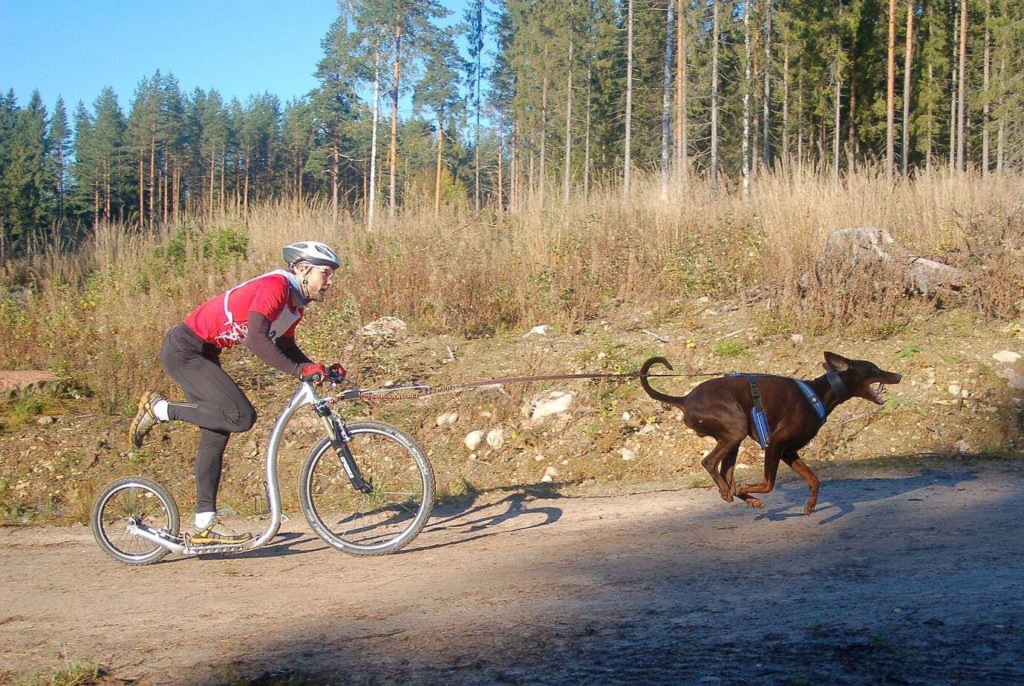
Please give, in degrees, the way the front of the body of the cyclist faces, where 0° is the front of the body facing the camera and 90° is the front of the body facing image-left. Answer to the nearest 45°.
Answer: approximately 270°

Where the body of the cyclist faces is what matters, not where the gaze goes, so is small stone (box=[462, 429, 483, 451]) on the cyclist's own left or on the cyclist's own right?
on the cyclist's own left

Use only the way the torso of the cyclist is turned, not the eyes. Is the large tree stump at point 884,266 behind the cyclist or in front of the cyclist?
in front

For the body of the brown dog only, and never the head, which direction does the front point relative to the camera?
to the viewer's right

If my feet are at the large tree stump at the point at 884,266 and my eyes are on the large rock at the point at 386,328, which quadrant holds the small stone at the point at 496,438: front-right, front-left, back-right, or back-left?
front-left

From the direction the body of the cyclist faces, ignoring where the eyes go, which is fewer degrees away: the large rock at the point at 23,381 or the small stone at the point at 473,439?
the small stone

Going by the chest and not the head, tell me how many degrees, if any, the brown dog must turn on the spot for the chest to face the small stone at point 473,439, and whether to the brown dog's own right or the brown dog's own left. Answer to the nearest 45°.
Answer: approximately 135° to the brown dog's own left

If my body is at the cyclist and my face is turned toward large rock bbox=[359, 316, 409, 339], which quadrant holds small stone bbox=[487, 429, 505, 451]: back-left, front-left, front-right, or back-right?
front-right

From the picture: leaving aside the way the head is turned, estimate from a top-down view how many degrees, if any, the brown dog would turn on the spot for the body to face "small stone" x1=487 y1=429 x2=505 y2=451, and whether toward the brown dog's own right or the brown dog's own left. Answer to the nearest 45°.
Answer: approximately 135° to the brown dog's own left

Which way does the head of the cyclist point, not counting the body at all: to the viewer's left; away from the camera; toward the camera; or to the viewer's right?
to the viewer's right

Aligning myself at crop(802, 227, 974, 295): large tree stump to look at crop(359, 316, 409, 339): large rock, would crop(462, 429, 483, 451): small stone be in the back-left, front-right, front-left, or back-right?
front-left

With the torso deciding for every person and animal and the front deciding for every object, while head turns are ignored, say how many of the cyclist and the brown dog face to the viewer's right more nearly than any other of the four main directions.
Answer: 2

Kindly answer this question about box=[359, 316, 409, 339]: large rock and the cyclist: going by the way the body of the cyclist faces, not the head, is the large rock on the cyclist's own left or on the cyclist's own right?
on the cyclist's own left

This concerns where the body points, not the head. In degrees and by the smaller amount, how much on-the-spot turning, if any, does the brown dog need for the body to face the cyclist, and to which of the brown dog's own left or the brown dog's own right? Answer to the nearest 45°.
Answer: approximately 180°
